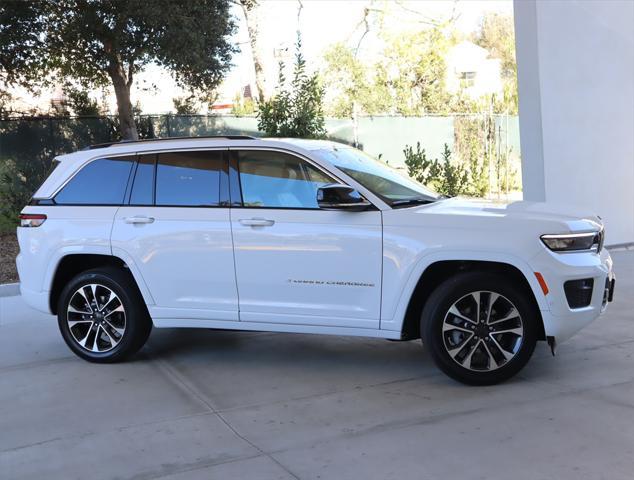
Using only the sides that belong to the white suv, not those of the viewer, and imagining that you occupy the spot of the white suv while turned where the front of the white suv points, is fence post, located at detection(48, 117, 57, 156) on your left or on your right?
on your left

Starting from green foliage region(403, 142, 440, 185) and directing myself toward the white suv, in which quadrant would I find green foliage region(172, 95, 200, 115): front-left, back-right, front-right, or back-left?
back-right

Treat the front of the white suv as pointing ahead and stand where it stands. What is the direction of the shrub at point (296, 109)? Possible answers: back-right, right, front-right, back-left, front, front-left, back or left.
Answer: left

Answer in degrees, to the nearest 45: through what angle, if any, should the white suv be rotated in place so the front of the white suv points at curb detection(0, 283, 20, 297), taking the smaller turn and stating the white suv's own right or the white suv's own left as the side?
approximately 135° to the white suv's own left

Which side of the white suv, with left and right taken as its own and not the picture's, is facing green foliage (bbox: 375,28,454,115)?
left

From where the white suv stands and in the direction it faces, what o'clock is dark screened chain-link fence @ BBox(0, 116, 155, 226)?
The dark screened chain-link fence is roughly at 8 o'clock from the white suv.

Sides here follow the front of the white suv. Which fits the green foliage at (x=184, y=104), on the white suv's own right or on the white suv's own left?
on the white suv's own left

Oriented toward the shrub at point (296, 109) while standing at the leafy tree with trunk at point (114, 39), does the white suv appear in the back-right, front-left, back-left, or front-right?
front-right

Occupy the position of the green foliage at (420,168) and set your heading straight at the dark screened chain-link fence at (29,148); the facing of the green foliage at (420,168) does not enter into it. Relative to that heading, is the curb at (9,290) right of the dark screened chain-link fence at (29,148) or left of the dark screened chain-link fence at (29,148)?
left

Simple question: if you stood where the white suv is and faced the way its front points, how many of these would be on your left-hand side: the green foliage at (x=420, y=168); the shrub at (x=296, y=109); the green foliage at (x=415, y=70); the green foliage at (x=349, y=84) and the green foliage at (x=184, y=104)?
5

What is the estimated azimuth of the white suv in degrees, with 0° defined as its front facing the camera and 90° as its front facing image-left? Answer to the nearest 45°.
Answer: approximately 270°

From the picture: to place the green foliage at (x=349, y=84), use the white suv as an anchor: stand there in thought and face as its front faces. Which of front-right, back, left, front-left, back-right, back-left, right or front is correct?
left
